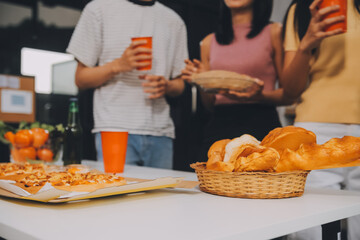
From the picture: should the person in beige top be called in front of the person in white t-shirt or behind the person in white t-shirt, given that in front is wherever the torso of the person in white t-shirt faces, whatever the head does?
in front

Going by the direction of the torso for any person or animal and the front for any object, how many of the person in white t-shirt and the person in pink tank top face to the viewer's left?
0

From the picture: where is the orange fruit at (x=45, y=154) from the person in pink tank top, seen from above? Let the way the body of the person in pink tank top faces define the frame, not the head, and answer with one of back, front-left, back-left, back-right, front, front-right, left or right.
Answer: front-right

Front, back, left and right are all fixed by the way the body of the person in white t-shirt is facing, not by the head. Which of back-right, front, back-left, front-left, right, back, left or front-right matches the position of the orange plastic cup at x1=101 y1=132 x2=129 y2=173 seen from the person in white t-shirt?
front-right

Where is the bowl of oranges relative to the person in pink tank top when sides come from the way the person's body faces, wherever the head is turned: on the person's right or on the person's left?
on the person's right

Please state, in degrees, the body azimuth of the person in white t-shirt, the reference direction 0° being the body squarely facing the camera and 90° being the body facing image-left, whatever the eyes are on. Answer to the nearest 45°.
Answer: approximately 315°

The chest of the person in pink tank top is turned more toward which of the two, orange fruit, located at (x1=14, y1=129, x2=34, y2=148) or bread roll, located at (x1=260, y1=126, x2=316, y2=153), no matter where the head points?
the bread roll
